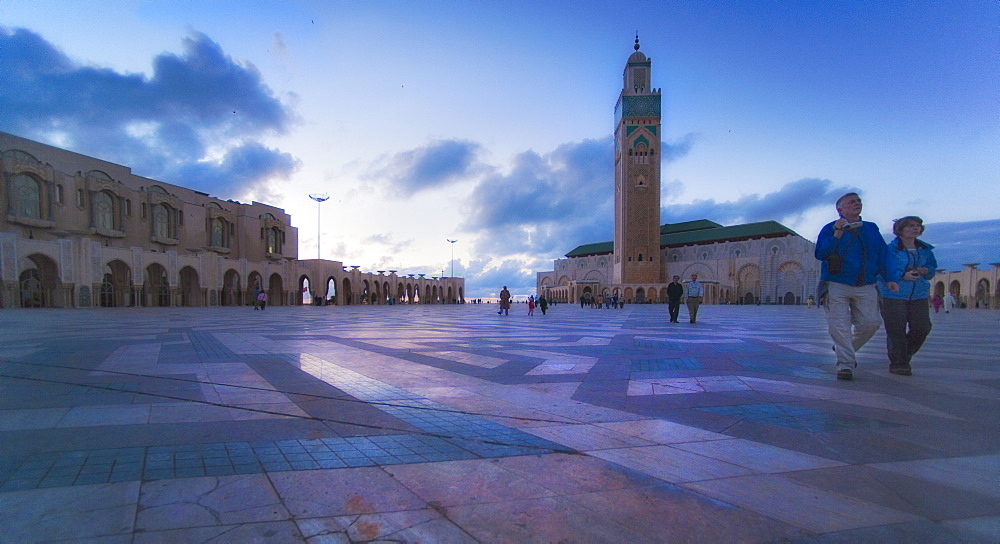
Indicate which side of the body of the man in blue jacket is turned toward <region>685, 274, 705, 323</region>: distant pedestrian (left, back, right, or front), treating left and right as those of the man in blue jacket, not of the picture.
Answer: back

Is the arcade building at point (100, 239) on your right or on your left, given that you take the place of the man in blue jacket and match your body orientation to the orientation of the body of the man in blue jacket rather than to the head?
on your right

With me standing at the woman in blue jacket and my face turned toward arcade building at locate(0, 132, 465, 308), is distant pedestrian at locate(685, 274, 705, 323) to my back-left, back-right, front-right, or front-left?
front-right

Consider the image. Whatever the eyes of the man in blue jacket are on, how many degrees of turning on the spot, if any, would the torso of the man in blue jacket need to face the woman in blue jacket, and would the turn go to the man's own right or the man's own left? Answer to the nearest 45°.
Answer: approximately 135° to the man's own left

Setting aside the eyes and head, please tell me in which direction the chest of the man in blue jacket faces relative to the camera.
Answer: toward the camera

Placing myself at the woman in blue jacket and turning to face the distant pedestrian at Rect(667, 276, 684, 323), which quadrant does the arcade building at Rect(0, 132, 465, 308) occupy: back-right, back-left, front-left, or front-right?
front-left
